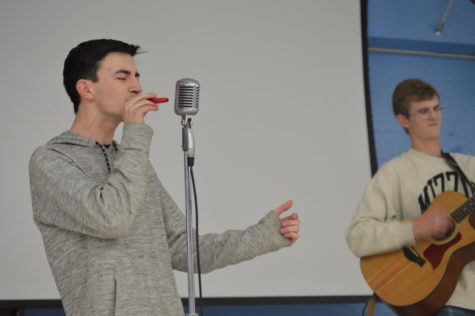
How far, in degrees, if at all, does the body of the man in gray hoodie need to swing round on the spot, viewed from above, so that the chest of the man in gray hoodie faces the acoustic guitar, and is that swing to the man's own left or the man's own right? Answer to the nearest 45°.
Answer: approximately 90° to the man's own left

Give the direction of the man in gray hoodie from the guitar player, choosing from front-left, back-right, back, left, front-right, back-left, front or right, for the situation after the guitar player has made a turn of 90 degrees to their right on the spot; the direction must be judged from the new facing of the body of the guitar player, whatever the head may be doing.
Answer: front
